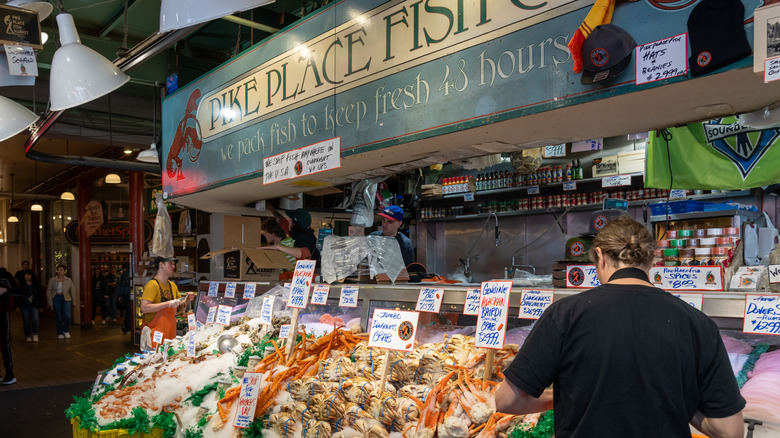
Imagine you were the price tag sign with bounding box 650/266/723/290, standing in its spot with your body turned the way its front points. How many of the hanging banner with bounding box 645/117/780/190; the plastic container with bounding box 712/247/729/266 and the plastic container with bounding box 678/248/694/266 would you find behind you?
3

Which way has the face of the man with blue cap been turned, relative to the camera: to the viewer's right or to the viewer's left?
to the viewer's left

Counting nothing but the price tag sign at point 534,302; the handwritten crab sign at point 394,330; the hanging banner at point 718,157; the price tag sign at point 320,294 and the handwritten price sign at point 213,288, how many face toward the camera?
5

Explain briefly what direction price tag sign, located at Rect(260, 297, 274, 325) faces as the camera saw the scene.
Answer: facing the viewer

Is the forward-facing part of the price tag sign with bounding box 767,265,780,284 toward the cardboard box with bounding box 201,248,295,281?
no

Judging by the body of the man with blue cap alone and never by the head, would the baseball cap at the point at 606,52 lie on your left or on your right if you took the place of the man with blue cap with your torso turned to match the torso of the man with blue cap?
on your left

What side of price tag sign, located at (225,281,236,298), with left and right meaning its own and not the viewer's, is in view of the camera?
front

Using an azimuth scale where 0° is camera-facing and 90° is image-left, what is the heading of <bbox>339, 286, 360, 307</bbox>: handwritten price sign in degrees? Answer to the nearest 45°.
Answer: approximately 0°

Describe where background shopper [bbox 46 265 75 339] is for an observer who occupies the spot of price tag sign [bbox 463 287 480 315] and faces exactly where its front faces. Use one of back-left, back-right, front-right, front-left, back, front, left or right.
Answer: back-right

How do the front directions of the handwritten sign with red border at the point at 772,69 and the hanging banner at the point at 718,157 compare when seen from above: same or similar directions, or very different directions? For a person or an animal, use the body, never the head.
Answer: same or similar directions

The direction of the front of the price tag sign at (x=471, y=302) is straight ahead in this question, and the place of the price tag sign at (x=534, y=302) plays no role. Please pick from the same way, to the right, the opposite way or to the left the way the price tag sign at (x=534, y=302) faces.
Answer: the same way

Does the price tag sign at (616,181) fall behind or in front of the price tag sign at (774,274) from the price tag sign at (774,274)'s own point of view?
behind

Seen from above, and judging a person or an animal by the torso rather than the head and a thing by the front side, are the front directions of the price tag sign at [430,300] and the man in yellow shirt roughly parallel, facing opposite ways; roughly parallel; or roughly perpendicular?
roughly perpendicular

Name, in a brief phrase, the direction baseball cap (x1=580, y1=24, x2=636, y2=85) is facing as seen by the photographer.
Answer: facing the viewer and to the left of the viewer

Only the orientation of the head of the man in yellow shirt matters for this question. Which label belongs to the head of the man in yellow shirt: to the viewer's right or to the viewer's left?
to the viewer's right
